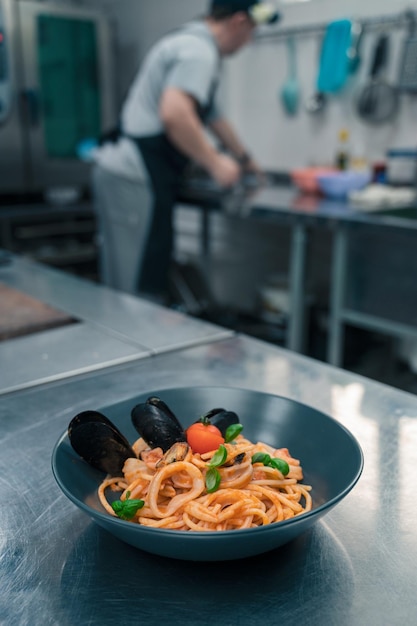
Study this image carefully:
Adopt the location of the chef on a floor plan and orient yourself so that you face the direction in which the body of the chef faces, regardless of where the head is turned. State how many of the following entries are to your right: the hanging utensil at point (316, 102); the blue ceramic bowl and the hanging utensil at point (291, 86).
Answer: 1

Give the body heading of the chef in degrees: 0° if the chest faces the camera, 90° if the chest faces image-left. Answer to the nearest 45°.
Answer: approximately 270°

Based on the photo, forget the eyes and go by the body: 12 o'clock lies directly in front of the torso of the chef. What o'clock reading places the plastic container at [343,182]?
The plastic container is roughly at 12 o'clock from the chef.

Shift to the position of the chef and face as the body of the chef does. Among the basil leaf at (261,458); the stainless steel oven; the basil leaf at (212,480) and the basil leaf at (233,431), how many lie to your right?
3

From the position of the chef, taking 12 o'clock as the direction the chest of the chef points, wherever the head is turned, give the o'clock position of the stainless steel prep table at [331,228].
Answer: The stainless steel prep table is roughly at 1 o'clock from the chef.

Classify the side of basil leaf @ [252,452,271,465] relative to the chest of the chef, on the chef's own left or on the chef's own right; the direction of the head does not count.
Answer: on the chef's own right

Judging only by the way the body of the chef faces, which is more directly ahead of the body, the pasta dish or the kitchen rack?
the kitchen rack

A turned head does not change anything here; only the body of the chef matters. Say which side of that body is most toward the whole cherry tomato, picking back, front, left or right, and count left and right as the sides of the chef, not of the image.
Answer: right

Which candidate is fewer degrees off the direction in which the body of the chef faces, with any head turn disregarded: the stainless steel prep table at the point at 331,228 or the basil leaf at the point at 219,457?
the stainless steel prep table

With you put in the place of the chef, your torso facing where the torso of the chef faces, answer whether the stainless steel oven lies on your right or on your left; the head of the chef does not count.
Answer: on your left

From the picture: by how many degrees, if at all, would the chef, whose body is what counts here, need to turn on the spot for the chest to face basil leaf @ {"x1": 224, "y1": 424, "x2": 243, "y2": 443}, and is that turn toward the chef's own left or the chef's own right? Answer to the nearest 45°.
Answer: approximately 90° to the chef's own right

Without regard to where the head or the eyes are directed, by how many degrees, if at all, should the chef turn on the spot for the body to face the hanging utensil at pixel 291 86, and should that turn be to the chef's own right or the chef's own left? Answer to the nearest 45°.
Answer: approximately 45° to the chef's own left

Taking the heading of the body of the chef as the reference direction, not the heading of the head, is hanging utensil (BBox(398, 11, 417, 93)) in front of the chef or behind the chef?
in front

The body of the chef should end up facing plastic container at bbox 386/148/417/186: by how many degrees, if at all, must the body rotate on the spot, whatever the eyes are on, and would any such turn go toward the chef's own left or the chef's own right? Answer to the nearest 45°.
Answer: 0° — they already face it

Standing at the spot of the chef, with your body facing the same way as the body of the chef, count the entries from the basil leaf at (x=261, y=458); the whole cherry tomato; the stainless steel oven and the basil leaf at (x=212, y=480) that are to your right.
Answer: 3

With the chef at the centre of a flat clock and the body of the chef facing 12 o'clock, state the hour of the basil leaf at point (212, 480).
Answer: The basil leaf is roughly at 3 o'clock from the chef.

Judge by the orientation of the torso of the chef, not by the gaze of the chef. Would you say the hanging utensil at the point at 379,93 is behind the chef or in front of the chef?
in front

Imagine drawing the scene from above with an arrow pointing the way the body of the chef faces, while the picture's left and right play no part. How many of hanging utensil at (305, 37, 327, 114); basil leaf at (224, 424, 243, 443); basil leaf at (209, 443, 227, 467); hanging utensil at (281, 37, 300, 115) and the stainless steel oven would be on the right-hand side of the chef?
2

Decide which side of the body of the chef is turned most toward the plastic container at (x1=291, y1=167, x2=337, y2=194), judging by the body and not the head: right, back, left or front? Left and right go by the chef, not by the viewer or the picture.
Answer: front
